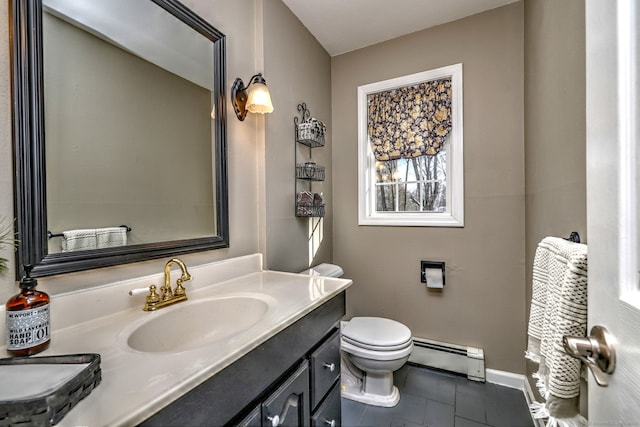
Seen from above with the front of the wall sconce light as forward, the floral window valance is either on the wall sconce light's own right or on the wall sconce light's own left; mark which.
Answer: on the wall sconce light's own left

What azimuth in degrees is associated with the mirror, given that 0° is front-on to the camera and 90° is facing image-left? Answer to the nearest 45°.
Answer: approximately 315°

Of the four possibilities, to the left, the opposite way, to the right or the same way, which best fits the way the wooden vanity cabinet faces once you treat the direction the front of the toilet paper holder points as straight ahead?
to the left

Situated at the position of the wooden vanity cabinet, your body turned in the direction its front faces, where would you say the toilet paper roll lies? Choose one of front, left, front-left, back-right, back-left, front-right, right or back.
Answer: left

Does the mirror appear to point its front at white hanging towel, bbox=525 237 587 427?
yes

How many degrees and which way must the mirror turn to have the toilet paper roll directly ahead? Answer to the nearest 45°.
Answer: approximately 45° to its left

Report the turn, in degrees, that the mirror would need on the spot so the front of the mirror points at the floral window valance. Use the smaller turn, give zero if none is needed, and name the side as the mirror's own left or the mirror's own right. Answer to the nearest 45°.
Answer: approximately 45° to the mirror's own left

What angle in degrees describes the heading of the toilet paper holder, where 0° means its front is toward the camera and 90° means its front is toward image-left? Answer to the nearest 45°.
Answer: approximately 0°
